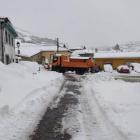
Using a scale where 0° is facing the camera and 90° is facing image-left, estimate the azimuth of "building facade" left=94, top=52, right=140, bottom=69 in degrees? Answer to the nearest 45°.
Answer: approximately 0°

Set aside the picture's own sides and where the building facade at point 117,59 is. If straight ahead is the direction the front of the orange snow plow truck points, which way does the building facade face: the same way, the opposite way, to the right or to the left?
to the left

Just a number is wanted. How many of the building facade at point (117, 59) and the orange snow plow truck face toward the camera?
1

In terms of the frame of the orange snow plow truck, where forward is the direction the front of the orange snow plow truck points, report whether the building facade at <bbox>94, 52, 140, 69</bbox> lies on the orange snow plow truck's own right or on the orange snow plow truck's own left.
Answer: on the orange snow plow truck's own right

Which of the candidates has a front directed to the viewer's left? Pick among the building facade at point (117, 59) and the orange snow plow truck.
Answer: the orange snow plow truck

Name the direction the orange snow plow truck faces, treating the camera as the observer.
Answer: facing to the left of the viewer
